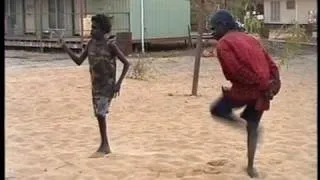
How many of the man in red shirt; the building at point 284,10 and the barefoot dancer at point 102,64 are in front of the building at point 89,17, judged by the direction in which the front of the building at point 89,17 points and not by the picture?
2

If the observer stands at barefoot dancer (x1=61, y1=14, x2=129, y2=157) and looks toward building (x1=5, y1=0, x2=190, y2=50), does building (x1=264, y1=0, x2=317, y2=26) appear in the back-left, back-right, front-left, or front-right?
front-right

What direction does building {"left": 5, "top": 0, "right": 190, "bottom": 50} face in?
toward the camera

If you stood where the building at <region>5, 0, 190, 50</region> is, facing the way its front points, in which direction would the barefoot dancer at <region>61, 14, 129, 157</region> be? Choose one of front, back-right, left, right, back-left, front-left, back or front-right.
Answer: front

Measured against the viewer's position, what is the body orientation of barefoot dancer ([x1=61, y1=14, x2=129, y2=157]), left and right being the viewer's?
facing the viewer and to the left of the viewer

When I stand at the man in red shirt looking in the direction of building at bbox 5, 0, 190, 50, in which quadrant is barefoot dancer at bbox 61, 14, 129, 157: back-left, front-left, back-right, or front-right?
front-left

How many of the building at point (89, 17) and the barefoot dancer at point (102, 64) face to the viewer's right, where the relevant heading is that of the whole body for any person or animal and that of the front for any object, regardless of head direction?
0

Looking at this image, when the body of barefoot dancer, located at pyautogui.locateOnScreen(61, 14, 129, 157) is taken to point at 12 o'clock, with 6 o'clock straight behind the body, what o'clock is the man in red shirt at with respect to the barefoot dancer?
The man in red shirt is roughly at 9 o'clock from the barefoot dancer.

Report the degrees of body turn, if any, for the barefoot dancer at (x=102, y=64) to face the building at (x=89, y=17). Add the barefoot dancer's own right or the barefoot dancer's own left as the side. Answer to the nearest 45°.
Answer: approximately 135° to the barefoot dancer's own right

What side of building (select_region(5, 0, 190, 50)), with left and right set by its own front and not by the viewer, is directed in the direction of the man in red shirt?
front
